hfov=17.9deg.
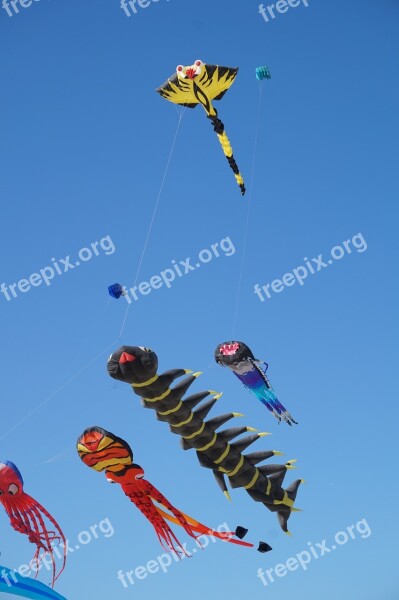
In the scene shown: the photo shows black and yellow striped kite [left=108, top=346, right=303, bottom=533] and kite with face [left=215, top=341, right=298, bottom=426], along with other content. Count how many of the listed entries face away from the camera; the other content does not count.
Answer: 0

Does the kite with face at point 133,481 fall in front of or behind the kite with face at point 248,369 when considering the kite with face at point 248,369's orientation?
in front

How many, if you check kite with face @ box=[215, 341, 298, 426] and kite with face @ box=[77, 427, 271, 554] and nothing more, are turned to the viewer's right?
0

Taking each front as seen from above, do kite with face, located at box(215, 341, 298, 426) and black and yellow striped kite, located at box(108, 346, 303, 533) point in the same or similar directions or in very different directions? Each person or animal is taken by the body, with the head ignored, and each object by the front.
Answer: same or similar directions

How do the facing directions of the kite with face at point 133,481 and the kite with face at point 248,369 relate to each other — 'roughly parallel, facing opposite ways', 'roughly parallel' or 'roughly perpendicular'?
roughly parallel

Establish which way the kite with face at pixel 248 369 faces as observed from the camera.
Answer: facing the viewer and to the left of the viewer

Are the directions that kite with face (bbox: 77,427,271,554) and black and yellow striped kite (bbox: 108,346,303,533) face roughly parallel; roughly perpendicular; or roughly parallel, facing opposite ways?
roughly parallel
